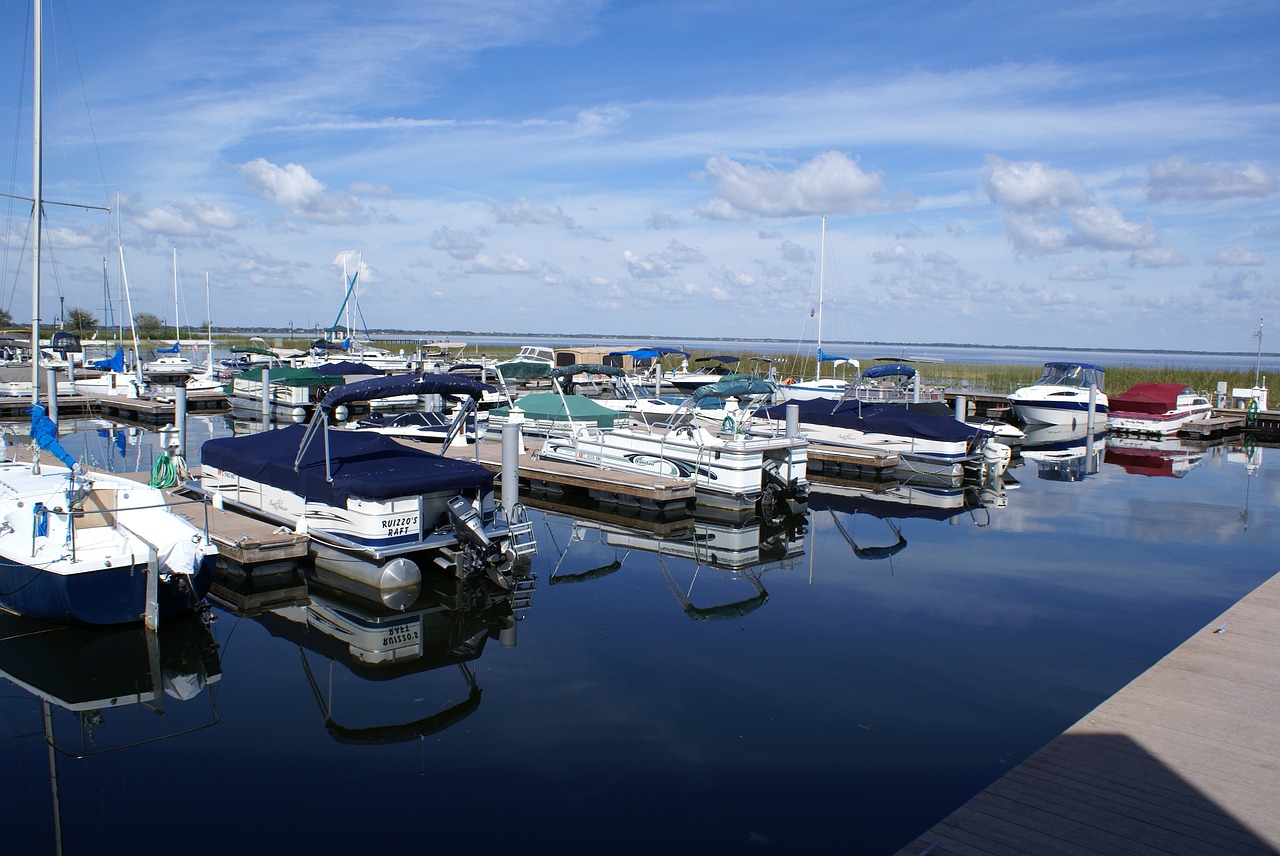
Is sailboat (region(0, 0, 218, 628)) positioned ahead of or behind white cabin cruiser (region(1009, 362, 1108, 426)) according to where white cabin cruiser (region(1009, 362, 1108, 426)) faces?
ahead

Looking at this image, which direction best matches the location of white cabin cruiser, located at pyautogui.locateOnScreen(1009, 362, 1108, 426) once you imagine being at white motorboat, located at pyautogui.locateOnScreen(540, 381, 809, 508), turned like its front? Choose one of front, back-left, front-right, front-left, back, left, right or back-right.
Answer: right

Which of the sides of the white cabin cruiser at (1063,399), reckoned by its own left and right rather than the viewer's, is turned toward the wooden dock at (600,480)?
front

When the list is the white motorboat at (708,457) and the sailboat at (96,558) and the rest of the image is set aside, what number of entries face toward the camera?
0

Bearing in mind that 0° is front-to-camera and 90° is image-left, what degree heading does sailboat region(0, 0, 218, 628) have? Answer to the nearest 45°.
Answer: approximately 135°

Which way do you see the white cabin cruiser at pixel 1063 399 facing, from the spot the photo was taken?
facing the viewer and to the left of the viewer

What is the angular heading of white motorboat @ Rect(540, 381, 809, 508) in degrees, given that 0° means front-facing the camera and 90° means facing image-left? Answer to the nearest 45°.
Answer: approximately 135°

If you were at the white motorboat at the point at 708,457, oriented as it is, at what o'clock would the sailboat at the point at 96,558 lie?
The sailboat is roughly at 9 o'clock from the white motorboat.

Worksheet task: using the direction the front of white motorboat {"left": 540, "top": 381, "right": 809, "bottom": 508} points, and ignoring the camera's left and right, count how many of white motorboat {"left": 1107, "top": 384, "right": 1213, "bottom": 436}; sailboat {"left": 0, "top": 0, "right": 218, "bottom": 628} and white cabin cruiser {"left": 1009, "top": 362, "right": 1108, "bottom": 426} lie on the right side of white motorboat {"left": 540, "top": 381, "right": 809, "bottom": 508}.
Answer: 2

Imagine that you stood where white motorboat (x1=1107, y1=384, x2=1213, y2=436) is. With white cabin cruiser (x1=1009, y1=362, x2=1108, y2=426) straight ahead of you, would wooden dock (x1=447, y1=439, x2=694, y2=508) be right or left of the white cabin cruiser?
left

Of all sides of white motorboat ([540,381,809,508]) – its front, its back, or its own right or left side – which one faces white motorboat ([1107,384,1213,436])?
right
